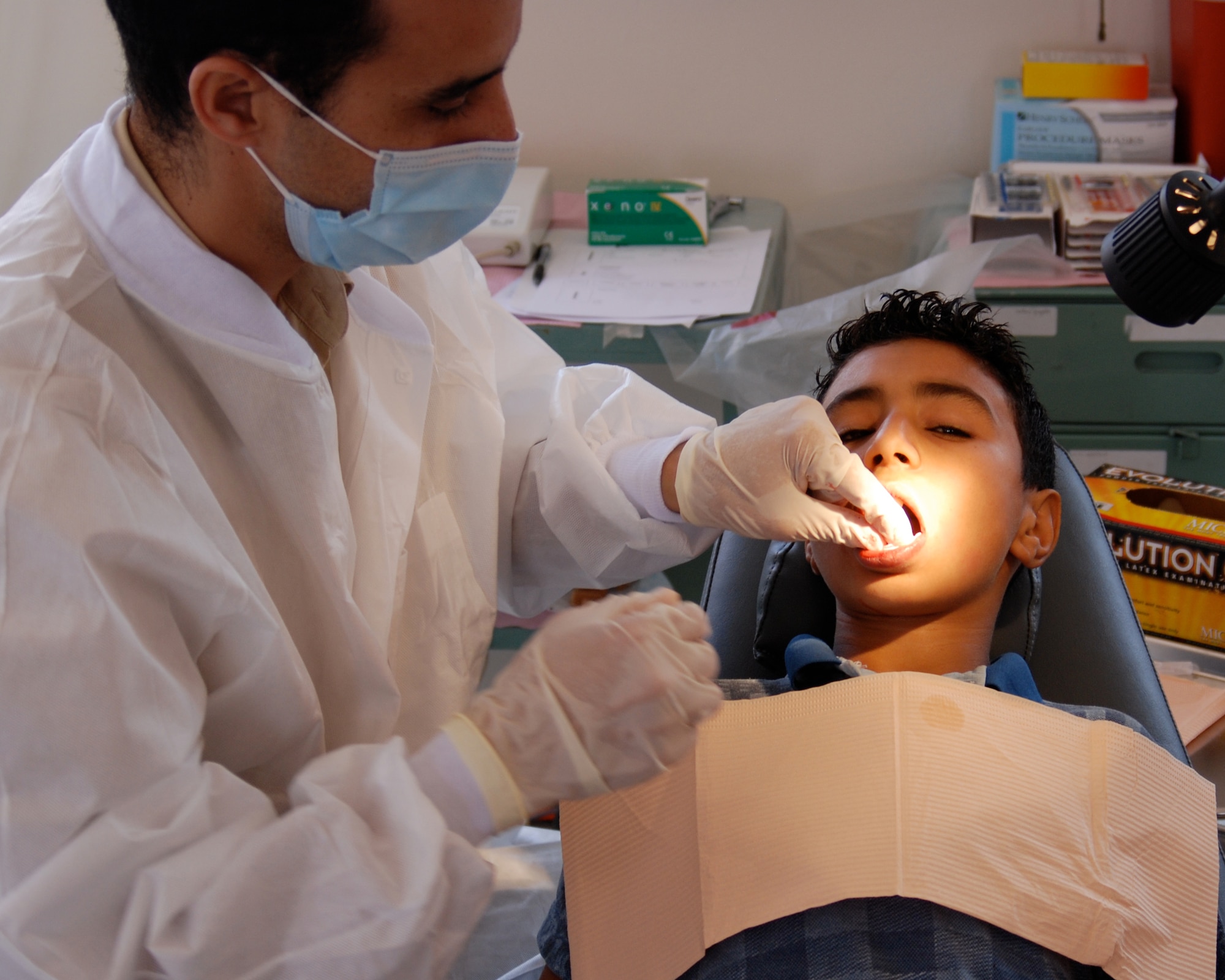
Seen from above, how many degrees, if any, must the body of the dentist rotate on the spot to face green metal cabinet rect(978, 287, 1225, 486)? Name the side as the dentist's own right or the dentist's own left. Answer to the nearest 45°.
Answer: approximately 90° to the dentist's own left

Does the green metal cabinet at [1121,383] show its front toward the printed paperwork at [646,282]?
no

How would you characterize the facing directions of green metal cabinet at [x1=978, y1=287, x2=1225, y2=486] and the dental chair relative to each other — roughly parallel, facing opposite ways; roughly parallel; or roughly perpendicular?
roughly parallel

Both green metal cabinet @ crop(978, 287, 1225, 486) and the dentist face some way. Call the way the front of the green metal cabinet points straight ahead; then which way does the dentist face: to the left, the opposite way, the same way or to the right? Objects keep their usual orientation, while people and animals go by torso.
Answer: to the left

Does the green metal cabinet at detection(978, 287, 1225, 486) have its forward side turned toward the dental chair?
yes

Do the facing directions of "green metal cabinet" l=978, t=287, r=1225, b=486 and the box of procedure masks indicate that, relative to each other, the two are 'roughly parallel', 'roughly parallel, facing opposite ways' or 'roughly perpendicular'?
roughly parallel

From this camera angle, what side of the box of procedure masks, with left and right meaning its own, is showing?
front

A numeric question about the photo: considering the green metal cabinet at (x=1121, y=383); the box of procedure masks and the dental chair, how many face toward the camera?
3

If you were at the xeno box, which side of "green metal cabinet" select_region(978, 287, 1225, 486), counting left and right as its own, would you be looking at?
right

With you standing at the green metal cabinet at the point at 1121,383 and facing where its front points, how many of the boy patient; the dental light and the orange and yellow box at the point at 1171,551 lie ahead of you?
3

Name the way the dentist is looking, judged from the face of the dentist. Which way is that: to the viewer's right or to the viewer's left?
to the viewer's right

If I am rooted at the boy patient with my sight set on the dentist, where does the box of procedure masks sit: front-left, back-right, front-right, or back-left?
back-right

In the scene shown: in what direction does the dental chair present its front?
toward the camera
